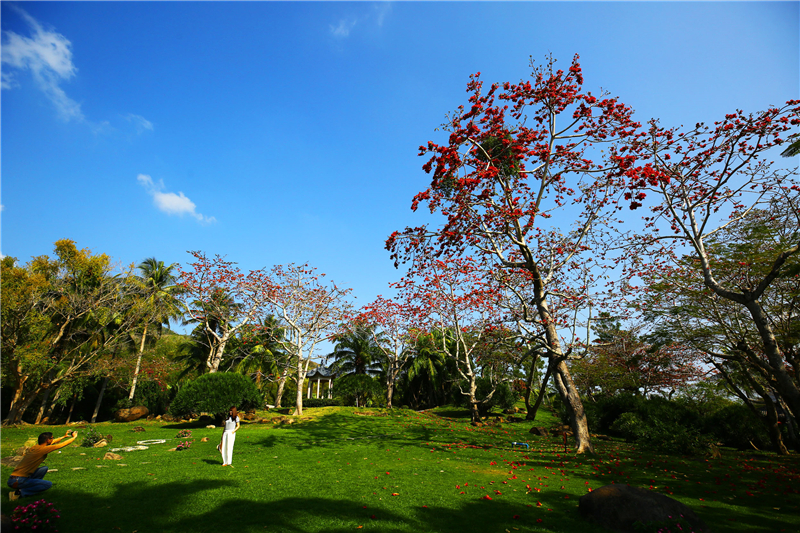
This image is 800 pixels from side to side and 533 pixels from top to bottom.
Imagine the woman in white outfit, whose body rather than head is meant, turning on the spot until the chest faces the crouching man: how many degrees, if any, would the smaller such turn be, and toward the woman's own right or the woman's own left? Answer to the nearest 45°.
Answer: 0° — they already face them

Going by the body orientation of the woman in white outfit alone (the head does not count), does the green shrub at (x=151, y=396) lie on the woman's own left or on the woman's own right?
on the woman's own right

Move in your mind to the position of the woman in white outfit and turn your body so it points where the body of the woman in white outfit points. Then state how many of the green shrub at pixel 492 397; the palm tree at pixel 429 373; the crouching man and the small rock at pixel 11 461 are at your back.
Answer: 2

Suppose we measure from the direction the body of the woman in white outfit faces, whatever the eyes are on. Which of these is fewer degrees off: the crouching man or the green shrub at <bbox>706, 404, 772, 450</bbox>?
the crouching man

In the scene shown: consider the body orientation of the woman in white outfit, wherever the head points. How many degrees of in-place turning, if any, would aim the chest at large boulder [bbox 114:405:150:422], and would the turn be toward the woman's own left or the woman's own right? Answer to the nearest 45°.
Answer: approximately 135° to the woman's own right

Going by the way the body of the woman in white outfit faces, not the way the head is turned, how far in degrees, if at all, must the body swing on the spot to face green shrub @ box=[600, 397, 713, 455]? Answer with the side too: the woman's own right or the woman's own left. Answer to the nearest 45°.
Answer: approximately 135° to the woman's own left

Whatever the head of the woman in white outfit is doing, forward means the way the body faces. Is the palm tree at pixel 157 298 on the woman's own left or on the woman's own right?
on the woman's own right

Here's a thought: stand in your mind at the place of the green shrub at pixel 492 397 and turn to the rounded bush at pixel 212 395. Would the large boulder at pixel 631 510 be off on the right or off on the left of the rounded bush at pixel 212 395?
left

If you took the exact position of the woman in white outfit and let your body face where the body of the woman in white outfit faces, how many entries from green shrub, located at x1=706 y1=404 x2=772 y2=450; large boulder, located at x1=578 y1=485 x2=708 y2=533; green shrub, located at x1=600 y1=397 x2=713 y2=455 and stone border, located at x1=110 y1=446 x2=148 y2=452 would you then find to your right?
1

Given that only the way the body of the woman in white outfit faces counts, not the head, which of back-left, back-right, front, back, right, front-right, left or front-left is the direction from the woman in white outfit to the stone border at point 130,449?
right

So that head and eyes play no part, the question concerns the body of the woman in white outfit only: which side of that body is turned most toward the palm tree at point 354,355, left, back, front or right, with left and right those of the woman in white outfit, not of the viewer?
back

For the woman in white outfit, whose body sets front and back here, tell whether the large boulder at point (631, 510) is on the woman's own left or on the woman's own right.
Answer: on the woman's own left

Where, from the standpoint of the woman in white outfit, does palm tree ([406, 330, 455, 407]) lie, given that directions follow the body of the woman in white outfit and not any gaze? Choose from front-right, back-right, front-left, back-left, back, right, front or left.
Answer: back

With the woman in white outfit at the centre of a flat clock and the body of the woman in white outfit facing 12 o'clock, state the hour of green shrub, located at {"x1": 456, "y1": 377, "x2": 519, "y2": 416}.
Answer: The green shrub is roughly at 6 o'clock from the woman in white outfit.

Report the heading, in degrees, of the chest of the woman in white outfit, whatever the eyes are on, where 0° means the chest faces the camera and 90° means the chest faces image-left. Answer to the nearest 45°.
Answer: approximately 45°

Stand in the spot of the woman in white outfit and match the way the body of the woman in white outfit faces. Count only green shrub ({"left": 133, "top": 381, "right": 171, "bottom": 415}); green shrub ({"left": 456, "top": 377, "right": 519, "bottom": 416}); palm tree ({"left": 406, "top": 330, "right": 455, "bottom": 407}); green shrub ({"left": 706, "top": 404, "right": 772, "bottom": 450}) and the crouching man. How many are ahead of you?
1

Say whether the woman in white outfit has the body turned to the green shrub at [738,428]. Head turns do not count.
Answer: no

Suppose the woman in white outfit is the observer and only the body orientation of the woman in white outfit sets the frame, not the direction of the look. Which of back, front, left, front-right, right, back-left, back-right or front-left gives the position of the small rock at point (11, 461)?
front-right
